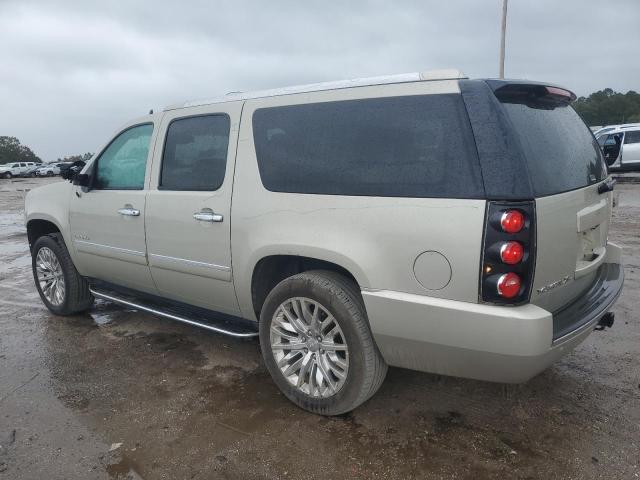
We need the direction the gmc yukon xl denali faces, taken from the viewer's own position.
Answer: facing away from the viewer and to the left of the viewer

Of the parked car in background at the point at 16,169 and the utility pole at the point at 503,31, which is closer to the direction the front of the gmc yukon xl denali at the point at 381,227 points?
the parked car in background

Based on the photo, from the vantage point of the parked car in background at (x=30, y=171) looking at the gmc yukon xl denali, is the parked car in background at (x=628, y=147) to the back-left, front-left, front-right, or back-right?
front-left

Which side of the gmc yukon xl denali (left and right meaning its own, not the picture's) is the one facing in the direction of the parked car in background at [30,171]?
front

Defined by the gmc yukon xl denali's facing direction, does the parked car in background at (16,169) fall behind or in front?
in front

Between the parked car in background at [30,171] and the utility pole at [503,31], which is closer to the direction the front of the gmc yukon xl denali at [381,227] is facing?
the parked car in background

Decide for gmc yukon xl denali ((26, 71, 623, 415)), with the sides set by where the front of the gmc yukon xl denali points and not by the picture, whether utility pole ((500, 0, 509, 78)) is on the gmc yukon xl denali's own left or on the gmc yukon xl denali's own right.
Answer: on the gmc yukon xl denali's own right

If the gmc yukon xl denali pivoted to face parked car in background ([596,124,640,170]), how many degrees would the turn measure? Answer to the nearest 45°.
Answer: approximately 90° to its right
